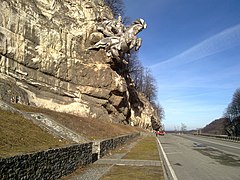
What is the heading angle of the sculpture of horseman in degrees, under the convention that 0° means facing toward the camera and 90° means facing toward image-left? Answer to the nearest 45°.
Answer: approximately 270°

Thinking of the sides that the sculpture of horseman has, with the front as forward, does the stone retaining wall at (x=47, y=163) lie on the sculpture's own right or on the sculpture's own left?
on the sculpture's own right
